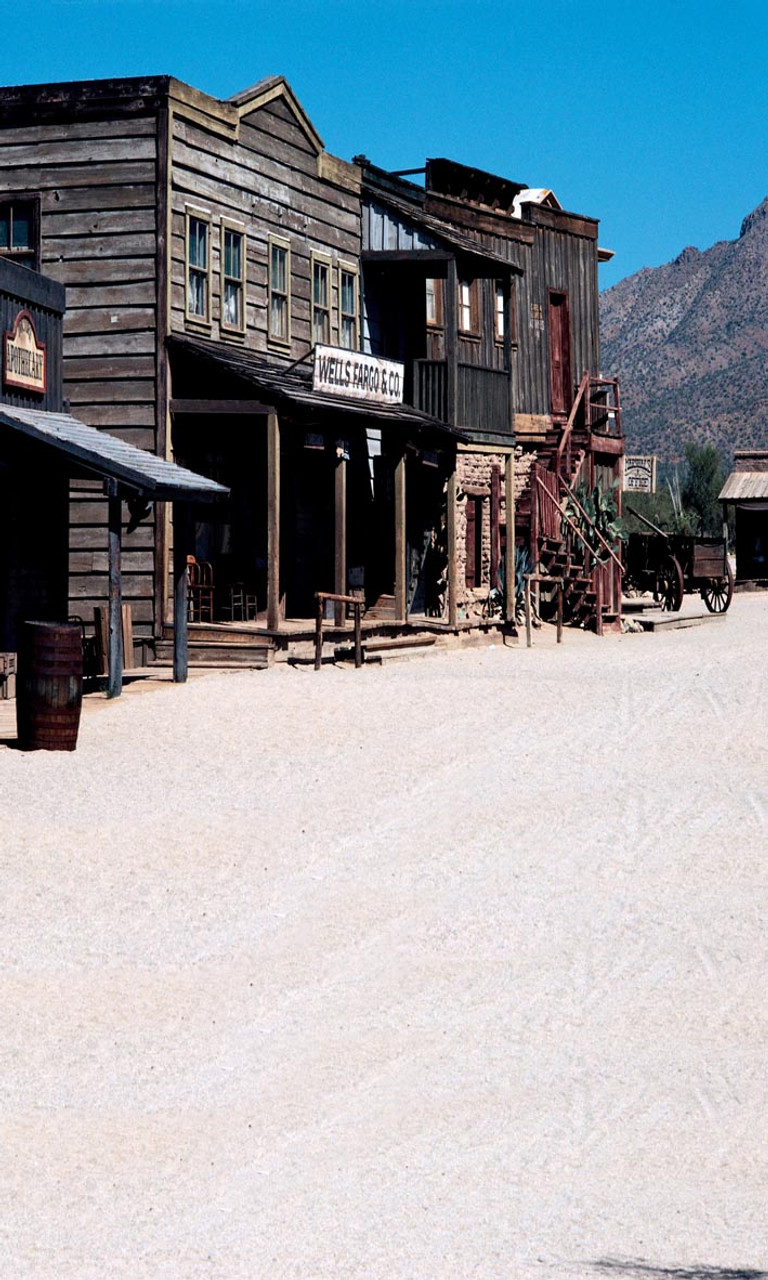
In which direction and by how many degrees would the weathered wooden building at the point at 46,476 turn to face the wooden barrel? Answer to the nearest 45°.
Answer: approximately 45° to its right

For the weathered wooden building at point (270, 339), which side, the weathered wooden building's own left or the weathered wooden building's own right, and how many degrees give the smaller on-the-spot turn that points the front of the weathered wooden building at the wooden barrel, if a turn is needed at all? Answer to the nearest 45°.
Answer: approximately 45° to the weathered wooden building's own right

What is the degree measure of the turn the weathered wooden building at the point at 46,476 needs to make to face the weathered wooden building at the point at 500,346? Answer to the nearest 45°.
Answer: approximately 90° to its left

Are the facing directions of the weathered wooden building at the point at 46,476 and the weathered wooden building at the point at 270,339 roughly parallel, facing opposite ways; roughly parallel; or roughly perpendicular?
roughly parallel

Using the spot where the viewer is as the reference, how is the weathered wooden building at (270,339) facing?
facing the viewer and to the right of the viewer

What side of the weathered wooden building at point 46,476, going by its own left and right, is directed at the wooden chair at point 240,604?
left

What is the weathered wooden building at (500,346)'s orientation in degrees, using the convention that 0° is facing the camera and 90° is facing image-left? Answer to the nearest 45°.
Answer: approximately 315°

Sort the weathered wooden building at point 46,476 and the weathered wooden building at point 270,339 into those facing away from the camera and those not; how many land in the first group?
0

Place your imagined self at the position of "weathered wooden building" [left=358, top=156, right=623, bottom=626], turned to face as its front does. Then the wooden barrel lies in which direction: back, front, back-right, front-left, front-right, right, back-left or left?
front-right
